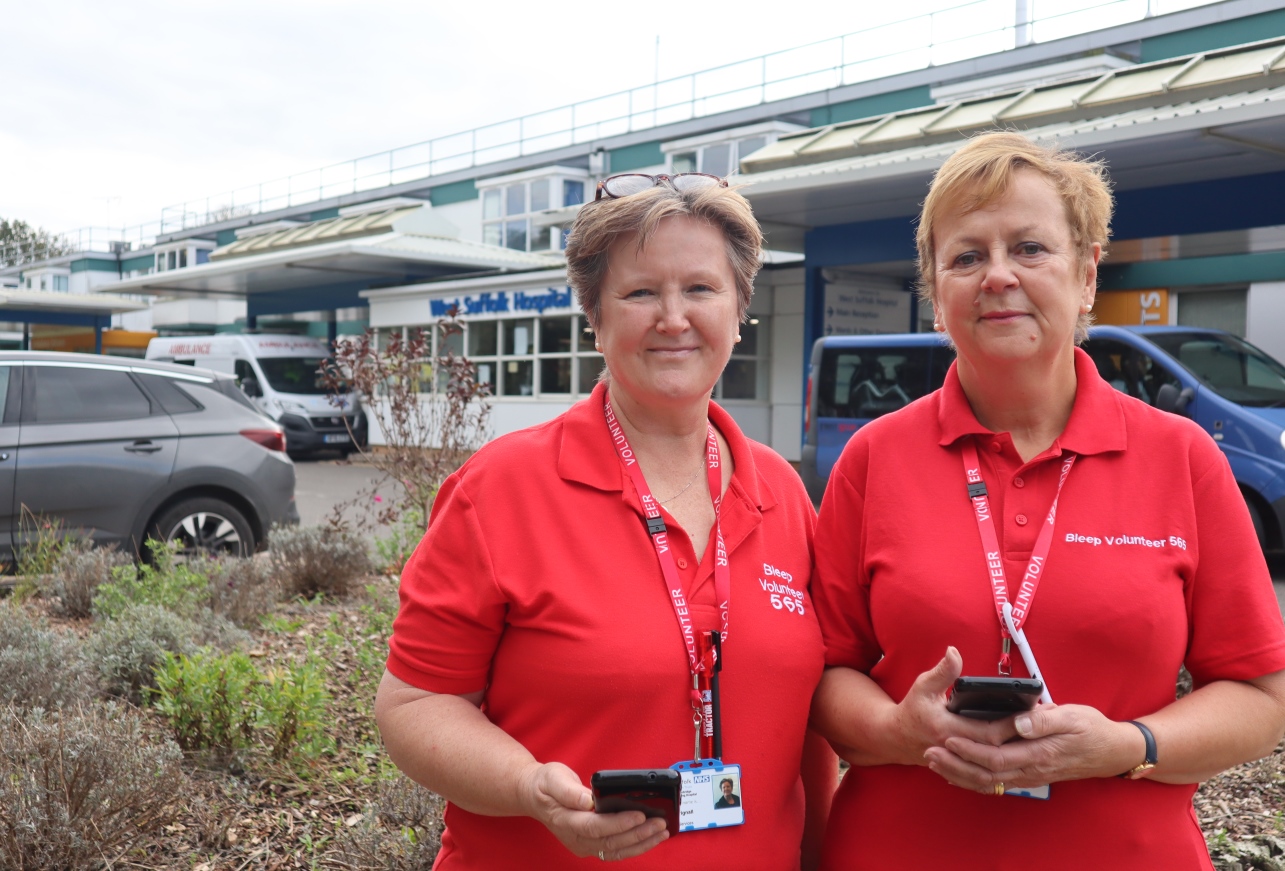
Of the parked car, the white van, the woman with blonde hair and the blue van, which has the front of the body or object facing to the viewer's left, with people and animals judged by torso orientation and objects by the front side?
the parked car

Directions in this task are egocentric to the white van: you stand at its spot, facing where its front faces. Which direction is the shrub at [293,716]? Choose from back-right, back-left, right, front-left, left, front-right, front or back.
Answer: front-right

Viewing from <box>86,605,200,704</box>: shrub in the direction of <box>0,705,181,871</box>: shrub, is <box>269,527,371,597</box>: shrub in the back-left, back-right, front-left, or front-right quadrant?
back-left

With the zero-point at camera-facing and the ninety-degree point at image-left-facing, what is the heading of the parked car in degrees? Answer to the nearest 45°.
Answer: approximately 90°

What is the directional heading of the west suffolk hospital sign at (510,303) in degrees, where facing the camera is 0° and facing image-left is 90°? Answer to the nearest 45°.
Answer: approximately 45°

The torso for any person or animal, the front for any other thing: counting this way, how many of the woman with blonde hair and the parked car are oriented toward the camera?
1

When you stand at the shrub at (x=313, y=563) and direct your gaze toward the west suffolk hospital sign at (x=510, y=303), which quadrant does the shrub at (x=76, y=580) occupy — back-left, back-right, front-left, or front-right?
back-left

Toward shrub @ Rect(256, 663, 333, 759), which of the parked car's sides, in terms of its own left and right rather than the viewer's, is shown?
left

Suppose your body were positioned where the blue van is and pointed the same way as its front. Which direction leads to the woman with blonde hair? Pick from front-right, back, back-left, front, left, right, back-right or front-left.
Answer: front-right
